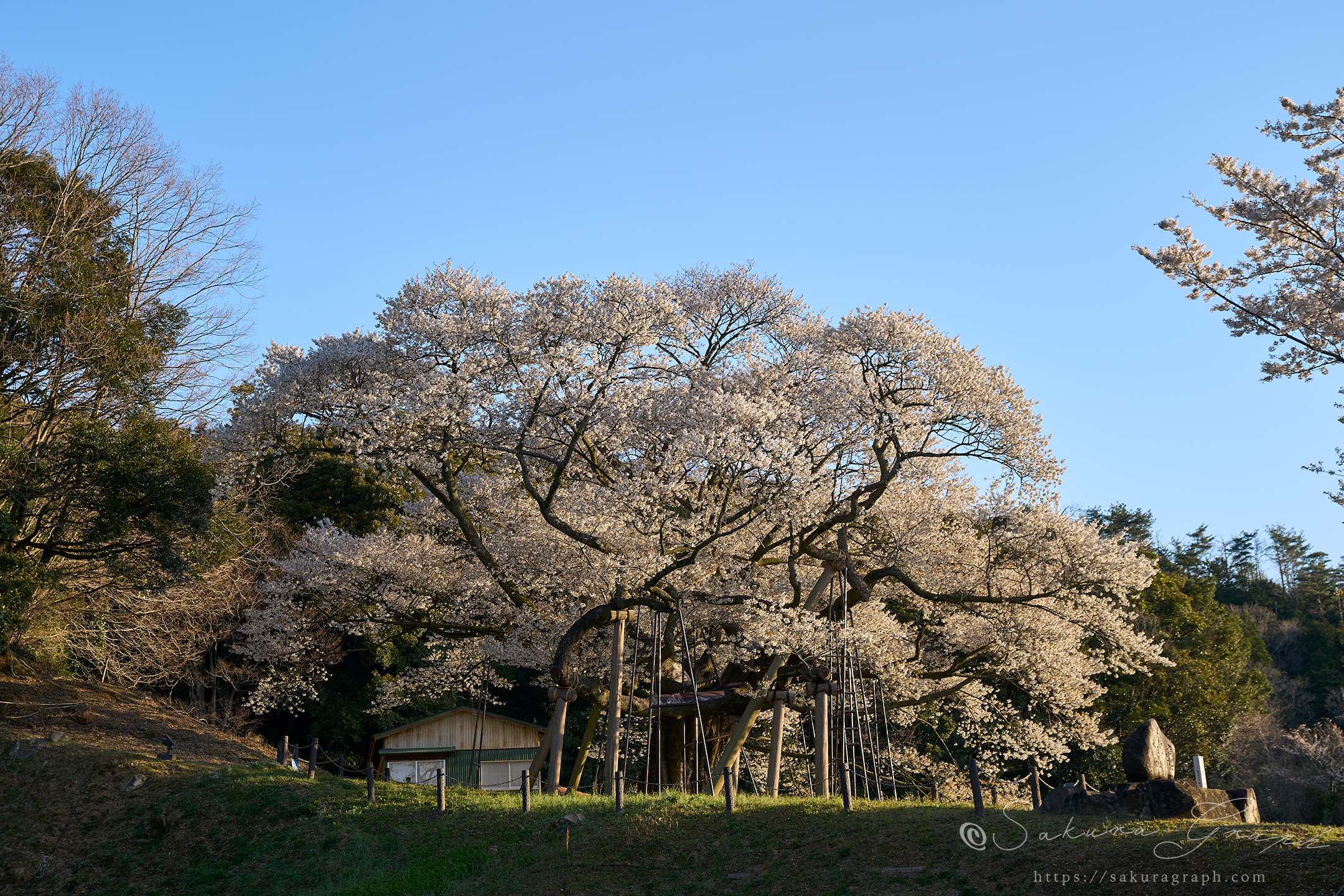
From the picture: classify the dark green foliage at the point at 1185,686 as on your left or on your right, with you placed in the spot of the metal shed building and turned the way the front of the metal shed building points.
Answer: on your left

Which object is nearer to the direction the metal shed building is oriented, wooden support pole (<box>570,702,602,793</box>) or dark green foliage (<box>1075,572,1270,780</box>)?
the wooden support pole

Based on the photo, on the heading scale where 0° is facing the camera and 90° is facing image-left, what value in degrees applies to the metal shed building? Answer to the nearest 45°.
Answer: approximately 0°
